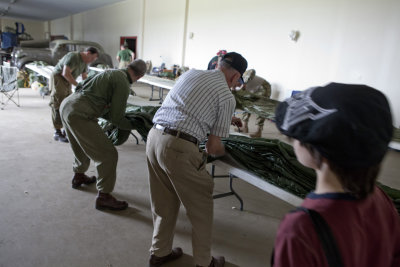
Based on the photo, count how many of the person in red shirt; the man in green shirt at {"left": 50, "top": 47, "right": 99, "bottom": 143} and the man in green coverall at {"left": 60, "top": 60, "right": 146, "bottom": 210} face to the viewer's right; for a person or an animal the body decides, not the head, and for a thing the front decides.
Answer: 2

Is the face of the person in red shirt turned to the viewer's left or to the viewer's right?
to the viewer's left

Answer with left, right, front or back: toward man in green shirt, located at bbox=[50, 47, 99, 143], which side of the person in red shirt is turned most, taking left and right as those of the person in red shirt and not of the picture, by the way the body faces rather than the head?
front

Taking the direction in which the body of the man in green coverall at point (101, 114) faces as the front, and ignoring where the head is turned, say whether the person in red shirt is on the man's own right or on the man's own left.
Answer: on the man's own right

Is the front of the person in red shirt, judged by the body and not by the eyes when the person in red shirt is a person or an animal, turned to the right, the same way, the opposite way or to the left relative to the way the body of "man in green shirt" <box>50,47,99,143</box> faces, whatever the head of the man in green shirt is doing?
to the left

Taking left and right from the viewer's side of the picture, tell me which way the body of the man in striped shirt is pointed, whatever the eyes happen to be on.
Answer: facing away from the viewer and to the right of the viewer

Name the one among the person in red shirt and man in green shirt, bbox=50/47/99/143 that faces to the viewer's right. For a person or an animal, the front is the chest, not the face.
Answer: the man in green shirt

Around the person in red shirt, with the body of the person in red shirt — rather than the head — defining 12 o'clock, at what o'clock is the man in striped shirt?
The man in striped shirt is roughly at 12 o'clock from the person in red shirt.

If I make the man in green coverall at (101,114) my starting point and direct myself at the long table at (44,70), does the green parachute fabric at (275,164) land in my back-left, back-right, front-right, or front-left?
back-right

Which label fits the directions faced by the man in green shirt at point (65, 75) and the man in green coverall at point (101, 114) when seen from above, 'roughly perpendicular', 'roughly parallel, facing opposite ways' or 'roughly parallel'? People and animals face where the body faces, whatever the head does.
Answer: roughly parallel

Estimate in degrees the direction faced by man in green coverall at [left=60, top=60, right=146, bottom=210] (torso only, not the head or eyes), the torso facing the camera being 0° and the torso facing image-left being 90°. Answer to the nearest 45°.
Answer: approximately 270°

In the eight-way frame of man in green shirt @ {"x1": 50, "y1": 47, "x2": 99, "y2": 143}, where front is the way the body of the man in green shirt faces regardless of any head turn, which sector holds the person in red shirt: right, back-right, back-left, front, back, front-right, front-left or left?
right

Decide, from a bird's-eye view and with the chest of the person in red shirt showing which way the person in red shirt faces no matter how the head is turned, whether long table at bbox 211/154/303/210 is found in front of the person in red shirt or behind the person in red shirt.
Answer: in front

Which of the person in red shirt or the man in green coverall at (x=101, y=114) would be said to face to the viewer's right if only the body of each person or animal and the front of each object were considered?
the man in green coverall

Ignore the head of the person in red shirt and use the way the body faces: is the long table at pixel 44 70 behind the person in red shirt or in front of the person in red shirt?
in front

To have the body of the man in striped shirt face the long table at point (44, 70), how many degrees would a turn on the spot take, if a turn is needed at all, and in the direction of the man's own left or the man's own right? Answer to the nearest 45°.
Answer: approximately 90° to the man's own left

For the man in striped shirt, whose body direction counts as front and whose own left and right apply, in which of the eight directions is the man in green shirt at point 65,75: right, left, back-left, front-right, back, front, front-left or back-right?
left

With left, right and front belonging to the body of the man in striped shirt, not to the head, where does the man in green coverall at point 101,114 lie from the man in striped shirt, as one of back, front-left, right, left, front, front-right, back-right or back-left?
left

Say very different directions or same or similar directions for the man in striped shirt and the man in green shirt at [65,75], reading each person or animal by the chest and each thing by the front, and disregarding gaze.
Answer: same or similar directions

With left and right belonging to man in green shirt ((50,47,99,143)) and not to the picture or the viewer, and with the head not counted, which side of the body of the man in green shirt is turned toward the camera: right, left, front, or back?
right
